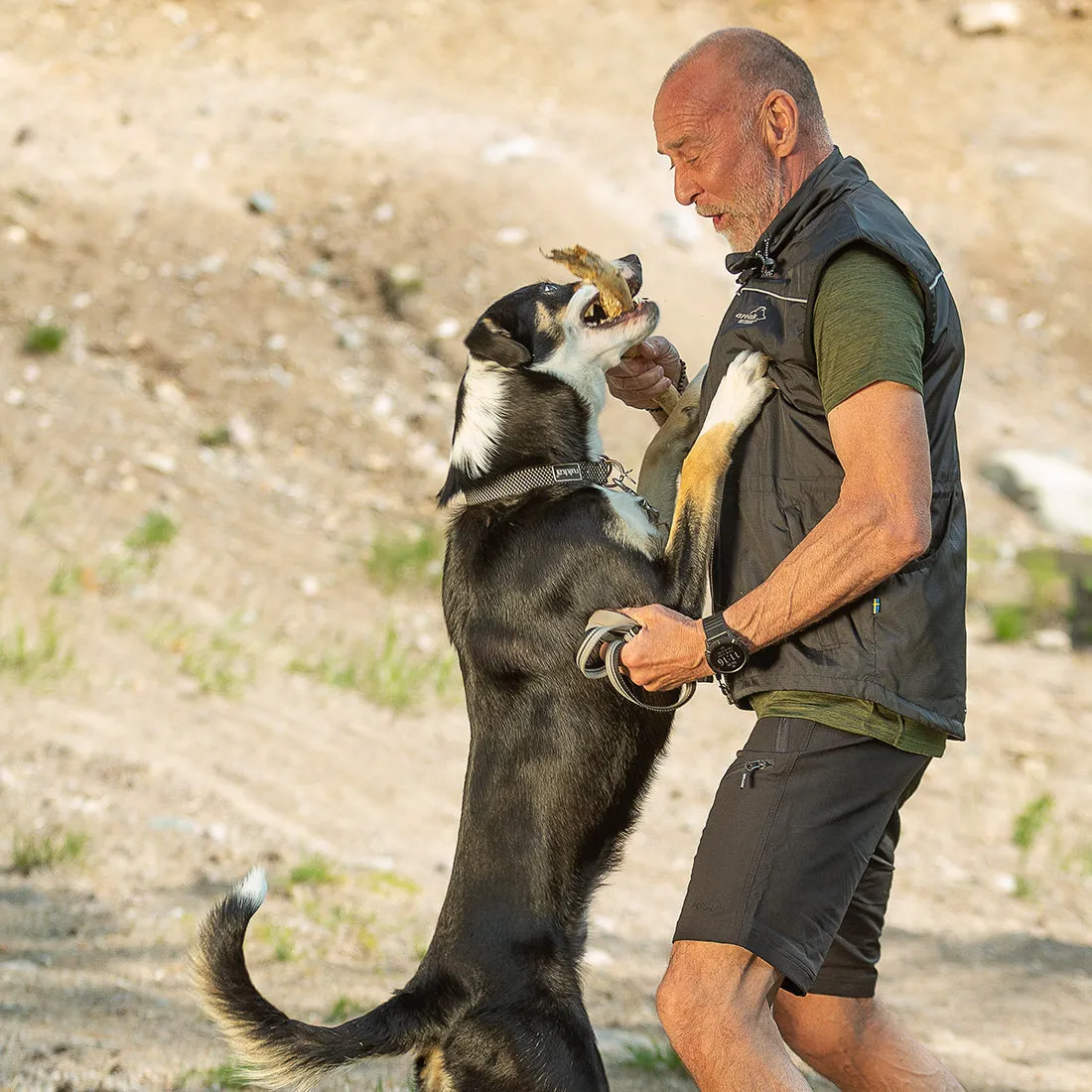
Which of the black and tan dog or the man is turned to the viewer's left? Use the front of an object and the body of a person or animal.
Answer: the man

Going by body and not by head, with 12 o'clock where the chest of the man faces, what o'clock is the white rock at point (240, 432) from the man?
The white rock is roughly at 2 o'clock from the man.

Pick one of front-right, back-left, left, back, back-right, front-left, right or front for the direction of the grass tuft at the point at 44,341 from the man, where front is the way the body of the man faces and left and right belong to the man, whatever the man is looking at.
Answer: front-right

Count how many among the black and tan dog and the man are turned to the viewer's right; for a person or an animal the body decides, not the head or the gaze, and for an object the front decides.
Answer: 1

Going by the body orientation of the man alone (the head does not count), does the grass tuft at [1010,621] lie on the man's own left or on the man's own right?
on the man's own right

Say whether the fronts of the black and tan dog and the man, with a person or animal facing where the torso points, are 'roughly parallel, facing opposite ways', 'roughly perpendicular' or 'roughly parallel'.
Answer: roughly parallel, facing opposite ways

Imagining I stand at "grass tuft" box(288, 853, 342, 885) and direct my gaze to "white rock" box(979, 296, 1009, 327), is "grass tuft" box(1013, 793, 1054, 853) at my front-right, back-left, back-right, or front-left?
front-right

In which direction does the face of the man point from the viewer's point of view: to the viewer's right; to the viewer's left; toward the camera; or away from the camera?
to the viewer's left

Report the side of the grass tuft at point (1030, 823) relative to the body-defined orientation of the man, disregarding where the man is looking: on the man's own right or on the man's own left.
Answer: on the man's own right

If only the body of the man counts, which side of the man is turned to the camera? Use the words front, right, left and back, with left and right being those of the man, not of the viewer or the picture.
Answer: left

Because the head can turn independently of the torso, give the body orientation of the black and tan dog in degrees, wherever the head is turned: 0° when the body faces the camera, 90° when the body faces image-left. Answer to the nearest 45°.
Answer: approximately 270°

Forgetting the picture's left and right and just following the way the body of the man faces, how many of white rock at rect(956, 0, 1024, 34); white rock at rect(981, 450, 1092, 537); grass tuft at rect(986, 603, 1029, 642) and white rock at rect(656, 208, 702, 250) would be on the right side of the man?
4
